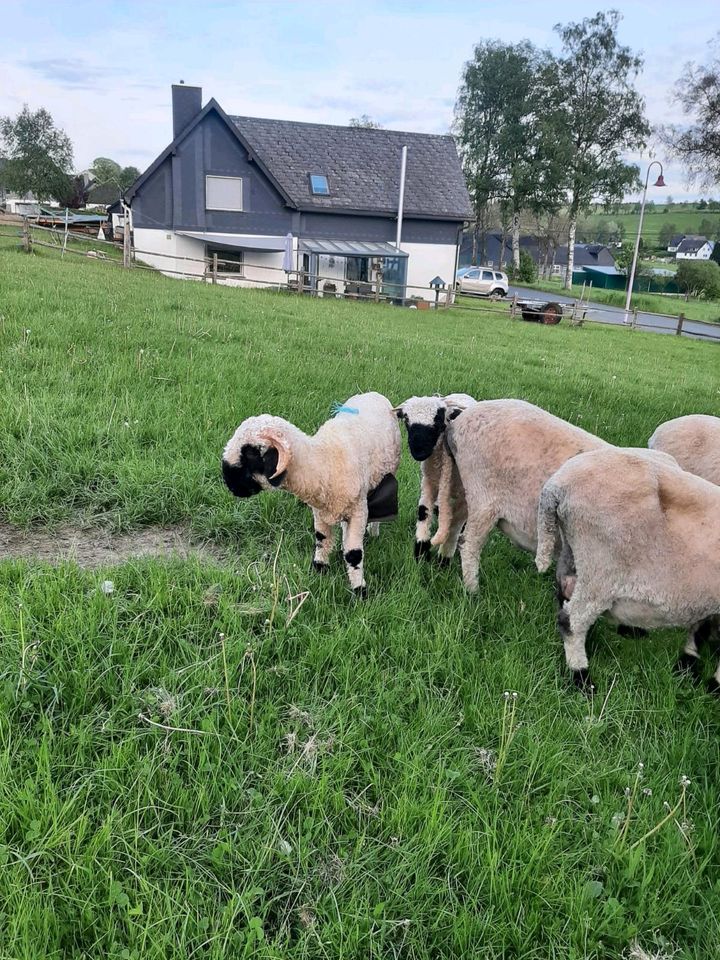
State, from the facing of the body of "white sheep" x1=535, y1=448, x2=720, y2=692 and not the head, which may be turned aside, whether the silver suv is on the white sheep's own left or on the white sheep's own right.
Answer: on the white sheep's own left

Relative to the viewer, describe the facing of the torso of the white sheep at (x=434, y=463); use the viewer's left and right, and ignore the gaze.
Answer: facing the viewer and to the left of the viewer

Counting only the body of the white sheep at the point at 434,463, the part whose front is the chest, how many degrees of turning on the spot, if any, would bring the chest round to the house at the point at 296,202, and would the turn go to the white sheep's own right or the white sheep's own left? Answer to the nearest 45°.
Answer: approximately 135° to the white sheep's own right

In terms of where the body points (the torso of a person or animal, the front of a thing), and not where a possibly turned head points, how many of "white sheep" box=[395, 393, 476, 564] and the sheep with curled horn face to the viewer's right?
0

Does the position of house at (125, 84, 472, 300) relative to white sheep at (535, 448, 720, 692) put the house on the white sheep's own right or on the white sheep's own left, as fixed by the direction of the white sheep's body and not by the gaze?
on the white sheep's own left

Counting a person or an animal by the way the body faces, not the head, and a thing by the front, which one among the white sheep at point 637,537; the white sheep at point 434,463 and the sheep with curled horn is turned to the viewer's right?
the white sheep at point 637,537

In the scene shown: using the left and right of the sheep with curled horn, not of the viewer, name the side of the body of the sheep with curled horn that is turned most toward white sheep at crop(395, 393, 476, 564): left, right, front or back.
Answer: back

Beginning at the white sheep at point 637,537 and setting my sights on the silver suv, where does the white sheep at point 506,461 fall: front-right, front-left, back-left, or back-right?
front-left

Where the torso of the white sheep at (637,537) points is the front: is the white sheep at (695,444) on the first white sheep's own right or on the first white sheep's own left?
on the first white sheep's own left

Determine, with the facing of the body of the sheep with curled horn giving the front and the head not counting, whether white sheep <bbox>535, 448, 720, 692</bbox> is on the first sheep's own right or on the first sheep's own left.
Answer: on the first sheep's own left
